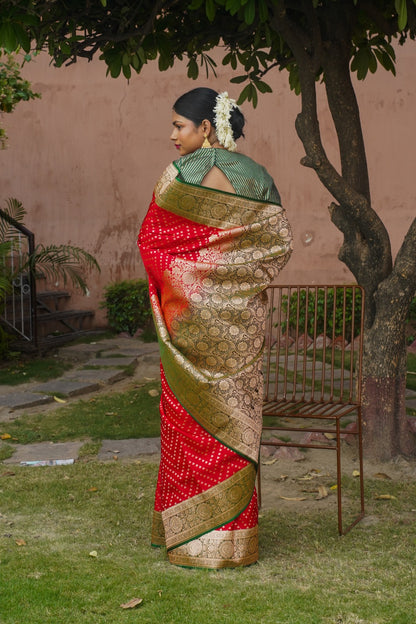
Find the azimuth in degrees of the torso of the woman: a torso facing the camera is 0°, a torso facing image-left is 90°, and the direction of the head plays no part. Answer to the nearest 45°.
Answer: approximately 180°

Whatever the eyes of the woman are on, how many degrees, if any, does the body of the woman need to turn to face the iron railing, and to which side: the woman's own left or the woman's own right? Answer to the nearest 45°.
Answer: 0° — they already face it

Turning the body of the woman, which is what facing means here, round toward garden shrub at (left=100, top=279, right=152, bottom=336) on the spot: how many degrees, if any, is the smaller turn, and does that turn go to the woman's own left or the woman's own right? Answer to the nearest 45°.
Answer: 0° — they already face it
